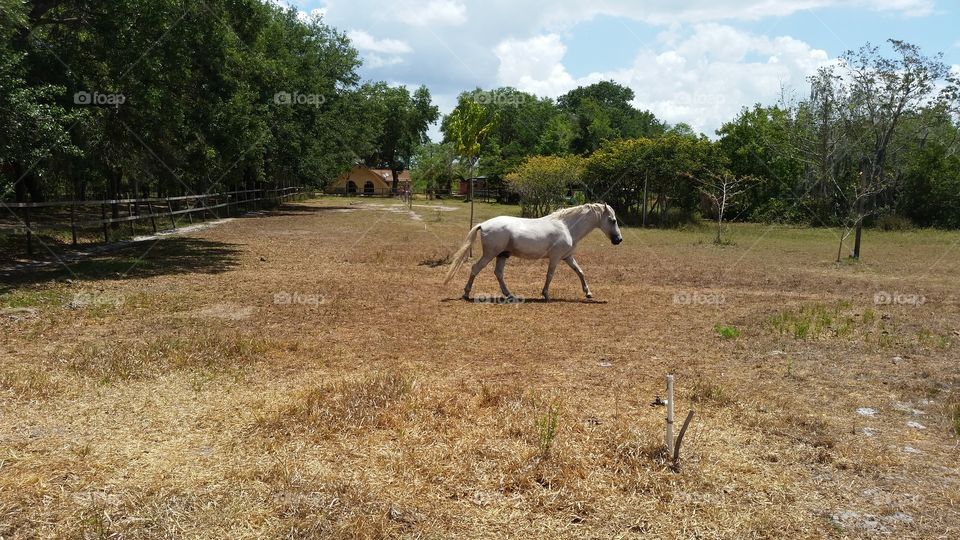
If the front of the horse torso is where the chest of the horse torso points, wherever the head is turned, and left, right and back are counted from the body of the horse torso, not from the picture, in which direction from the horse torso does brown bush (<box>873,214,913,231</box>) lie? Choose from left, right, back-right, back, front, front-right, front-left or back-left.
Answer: front-left

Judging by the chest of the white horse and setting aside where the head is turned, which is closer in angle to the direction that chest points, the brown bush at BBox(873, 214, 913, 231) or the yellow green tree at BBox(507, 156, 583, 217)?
the brown bush

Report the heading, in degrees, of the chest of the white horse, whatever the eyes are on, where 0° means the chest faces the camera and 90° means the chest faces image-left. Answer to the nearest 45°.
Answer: approximately 270°

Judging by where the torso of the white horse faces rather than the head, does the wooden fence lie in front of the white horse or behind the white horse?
behind

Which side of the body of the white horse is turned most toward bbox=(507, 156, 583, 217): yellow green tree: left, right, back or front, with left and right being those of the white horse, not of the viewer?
left

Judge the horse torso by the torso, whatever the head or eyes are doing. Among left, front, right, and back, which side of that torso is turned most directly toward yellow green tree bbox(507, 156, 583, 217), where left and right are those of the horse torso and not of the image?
left

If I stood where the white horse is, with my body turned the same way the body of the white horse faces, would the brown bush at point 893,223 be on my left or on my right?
on my left

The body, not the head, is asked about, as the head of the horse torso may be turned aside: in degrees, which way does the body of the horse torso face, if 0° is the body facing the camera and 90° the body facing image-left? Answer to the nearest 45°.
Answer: approximately 270°
